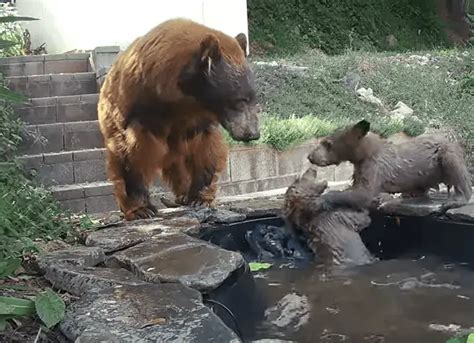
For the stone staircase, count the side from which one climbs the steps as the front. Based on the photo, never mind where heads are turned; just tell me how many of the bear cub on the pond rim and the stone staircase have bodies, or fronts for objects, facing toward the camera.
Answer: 1

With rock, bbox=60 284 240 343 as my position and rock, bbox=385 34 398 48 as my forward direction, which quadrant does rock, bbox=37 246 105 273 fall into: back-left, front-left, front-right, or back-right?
front-left

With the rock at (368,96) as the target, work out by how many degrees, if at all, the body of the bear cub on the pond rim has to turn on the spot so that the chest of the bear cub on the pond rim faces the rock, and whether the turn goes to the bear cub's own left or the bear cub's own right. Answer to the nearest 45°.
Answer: approximately 90° to the bear cub's own right

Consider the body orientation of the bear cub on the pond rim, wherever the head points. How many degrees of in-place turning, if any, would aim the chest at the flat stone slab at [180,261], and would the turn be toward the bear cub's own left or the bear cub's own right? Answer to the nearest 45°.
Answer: approximately 45° to the bear cub's own left

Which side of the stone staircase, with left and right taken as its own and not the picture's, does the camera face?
front

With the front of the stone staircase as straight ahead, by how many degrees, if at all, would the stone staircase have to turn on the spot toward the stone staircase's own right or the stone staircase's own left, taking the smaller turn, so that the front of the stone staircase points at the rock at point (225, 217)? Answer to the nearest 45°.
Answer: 0° — it already faces it

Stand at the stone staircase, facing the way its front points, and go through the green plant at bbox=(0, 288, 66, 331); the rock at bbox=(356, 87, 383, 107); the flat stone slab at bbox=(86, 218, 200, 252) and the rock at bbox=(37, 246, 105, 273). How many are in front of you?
3

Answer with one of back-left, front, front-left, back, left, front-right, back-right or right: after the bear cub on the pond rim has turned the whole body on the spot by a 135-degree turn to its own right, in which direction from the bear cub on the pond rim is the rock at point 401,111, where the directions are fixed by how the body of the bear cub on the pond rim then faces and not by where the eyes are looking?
front-left

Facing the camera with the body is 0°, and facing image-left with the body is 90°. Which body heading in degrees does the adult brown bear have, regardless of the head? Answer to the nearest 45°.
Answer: approximately 315°
